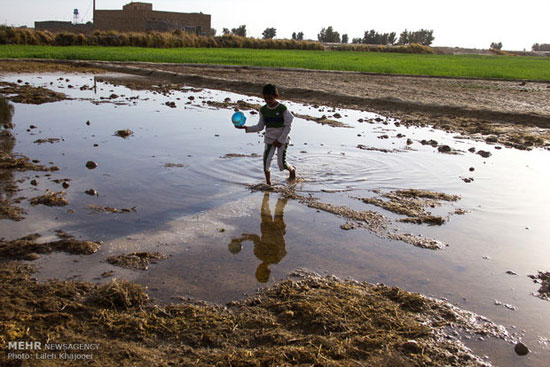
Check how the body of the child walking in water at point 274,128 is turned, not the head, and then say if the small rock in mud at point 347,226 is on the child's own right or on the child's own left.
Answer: on the child's own left

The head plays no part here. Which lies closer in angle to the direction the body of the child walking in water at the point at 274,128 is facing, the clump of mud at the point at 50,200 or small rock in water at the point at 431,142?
the clump of mud

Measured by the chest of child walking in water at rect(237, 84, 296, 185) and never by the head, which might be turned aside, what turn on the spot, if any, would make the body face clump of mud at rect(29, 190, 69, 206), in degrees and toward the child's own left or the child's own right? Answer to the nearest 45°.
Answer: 0° — they already face it

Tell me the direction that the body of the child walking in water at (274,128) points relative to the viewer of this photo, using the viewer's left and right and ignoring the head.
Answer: facing the viewer and to the left of the viewer

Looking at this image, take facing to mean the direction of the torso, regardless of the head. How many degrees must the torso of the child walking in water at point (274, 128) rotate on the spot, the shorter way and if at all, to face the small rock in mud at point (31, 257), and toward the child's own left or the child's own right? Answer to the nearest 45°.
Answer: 0° — they already face it

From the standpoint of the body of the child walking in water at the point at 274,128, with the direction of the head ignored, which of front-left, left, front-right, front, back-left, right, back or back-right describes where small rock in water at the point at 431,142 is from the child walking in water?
back

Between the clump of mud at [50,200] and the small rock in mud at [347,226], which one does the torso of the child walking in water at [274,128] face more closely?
the clump of mud

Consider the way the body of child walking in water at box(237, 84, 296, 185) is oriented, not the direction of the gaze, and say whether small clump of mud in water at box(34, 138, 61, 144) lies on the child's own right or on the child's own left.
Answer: on the child's own right

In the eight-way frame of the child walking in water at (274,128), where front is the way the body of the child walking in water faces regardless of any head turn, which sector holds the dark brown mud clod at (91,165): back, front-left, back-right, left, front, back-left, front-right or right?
front-right

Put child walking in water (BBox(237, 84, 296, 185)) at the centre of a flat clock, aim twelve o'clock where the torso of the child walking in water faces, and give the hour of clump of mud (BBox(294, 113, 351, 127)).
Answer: The clump of mud is roughly at 5 o'clock from the child walking in water.

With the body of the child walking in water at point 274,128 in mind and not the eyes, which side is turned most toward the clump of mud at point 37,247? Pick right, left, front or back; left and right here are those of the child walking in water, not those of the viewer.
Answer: front

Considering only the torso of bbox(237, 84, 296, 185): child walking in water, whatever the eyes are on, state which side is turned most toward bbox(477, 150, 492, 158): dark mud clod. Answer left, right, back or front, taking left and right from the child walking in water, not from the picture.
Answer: back
